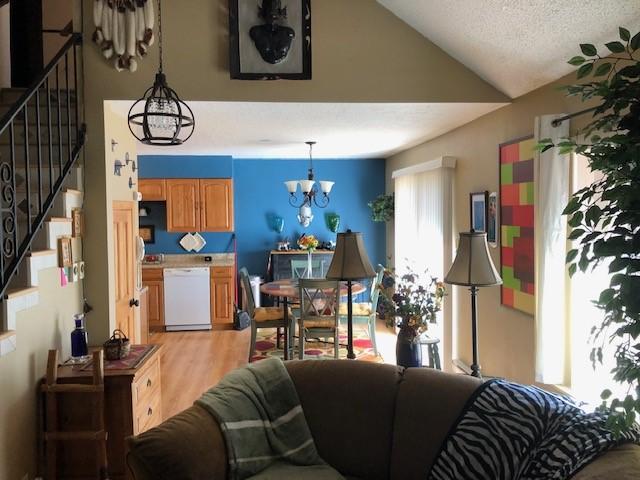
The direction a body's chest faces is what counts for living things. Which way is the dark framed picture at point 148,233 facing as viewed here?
toward the camera

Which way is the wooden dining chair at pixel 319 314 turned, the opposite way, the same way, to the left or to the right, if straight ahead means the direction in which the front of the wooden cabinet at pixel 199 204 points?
the opposite way

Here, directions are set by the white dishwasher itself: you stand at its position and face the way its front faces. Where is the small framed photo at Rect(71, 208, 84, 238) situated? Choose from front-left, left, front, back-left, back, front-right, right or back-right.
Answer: front

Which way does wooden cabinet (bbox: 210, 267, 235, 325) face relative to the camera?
toward the camera

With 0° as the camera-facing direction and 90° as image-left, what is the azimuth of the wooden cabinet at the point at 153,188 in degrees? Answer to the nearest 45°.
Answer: approximately 0°

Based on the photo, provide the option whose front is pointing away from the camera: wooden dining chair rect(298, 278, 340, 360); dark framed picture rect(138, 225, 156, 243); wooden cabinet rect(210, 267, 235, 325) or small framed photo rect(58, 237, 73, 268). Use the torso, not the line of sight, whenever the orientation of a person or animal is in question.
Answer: the wooden dining chair

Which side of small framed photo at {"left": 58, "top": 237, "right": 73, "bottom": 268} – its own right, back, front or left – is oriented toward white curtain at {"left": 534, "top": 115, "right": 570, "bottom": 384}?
front

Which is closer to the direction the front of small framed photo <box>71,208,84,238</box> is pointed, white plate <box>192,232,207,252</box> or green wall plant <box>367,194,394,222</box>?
the green wall plant

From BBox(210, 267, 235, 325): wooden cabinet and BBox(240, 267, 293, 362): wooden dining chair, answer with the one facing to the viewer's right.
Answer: the wooden dining chair

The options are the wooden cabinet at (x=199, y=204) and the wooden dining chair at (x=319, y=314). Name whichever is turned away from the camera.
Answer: the wooden dining chair

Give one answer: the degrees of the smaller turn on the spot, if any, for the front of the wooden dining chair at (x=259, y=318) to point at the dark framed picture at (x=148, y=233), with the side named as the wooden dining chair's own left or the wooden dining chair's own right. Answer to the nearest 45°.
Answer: approximately 135° to the wooden dining chair's own left

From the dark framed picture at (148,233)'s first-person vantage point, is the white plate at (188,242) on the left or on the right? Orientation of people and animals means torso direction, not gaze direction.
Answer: on its left

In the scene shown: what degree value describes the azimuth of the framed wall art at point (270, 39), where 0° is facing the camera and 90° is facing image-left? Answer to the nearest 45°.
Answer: approximately 0°

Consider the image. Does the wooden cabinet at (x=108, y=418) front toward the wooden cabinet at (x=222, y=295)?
no

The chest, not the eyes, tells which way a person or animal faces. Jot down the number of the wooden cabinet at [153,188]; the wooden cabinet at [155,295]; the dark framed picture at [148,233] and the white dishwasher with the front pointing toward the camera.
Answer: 4

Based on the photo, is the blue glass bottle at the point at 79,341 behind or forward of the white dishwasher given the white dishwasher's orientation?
forward

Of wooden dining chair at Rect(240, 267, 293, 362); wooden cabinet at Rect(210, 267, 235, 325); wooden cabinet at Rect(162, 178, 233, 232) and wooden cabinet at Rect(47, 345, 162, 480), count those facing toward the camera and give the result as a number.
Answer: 2

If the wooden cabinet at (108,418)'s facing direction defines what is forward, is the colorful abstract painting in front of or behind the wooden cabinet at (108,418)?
in front

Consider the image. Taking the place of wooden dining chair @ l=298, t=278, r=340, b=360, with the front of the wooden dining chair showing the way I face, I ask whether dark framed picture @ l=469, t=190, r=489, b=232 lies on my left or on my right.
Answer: on my right

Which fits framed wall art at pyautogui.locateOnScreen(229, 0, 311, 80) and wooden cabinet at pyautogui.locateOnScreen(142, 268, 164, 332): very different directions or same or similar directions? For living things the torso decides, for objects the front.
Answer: same or similar directions
